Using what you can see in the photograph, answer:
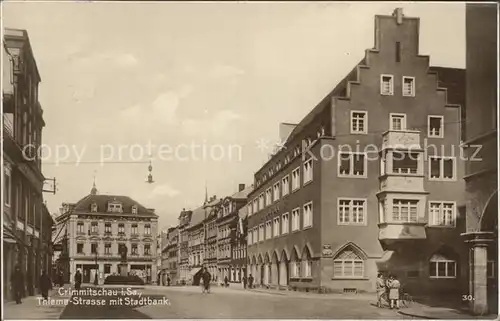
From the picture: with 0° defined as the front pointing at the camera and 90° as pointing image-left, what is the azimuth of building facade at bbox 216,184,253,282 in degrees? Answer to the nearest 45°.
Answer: approximately 45°

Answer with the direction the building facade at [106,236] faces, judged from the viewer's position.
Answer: facing the viewer

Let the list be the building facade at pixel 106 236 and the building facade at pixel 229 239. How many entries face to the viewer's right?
0

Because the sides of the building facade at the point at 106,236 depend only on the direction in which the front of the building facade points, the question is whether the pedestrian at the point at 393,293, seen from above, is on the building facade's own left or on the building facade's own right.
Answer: on the building facade's own left

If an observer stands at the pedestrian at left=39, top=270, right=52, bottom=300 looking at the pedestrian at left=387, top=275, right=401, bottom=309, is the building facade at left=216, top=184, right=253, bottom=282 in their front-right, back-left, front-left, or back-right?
front-left

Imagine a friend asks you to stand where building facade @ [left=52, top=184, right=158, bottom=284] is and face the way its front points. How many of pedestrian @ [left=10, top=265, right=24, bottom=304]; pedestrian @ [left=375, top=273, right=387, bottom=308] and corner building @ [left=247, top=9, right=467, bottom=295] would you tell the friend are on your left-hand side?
2

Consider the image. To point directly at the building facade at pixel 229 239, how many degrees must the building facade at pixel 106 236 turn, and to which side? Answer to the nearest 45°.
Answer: approximately 90° to its left

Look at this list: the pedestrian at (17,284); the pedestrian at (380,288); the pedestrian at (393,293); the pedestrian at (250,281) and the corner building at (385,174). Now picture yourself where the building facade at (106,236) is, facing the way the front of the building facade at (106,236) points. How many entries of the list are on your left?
4
